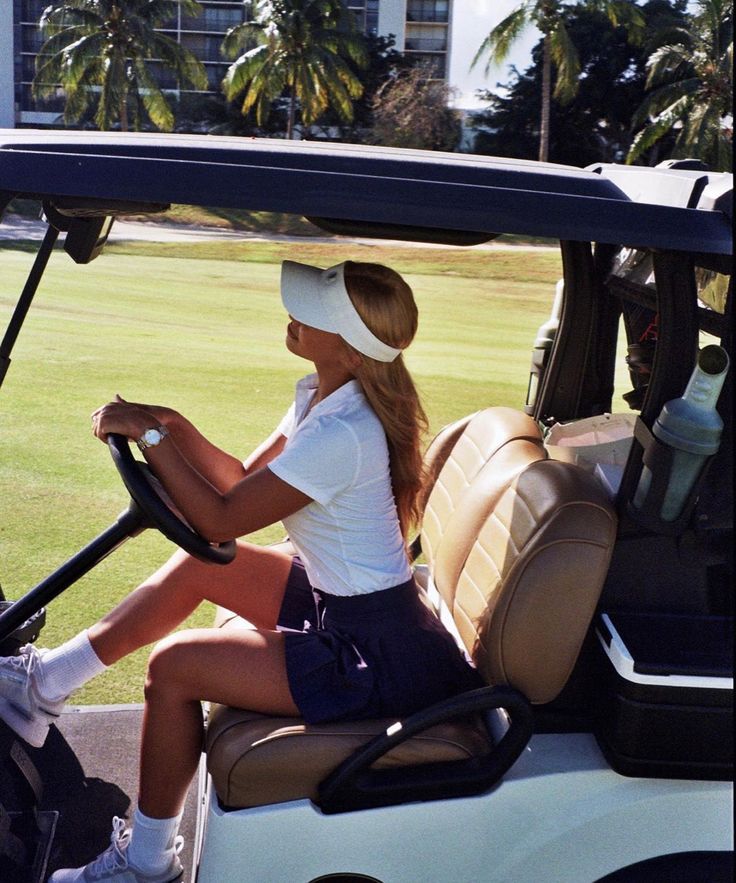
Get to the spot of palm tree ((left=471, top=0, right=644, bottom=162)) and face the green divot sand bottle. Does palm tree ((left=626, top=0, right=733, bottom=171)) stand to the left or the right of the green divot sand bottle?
left

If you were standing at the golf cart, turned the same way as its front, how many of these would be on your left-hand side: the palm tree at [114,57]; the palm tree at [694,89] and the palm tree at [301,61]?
0

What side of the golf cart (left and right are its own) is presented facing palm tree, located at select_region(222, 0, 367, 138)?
right

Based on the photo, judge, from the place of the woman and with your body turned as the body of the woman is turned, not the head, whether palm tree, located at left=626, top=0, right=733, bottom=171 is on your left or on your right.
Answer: on your right

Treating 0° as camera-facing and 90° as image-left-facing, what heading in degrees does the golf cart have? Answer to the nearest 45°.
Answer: approximately 90°

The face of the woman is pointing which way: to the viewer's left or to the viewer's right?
to the viewer's left

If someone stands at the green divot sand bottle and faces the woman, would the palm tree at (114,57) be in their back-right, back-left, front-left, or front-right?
front-right

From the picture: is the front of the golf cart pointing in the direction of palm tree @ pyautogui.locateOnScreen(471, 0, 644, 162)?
no

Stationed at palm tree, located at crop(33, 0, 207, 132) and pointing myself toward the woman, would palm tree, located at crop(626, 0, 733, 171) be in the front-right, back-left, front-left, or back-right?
front-left

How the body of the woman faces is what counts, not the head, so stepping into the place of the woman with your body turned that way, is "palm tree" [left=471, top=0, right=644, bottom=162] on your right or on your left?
on your right

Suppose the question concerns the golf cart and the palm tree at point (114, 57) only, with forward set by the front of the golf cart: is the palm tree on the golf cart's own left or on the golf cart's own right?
on the golf cart's own right

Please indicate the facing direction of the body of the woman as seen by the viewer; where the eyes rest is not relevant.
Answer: to the viewer's left

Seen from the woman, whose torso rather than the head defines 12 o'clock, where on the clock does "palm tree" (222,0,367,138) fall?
The palm tree is roughly at 3 o'clock from the woman.
